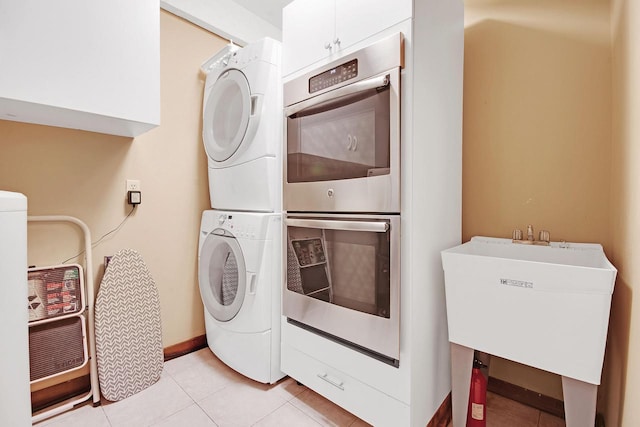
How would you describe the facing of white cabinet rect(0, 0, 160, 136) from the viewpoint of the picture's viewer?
facing the viewer and to the right of the viewer

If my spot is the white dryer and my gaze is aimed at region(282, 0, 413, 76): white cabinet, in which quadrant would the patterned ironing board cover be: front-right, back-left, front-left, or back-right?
back-right

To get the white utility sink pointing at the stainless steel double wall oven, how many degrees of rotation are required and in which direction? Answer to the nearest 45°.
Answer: approximately 45° to its right

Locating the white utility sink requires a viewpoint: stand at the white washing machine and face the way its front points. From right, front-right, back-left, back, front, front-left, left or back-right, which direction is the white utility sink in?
left

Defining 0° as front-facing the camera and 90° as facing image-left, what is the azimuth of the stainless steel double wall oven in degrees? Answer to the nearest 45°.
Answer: approximately 45°

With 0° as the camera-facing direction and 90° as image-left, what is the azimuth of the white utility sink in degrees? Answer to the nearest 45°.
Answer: approximately 45°

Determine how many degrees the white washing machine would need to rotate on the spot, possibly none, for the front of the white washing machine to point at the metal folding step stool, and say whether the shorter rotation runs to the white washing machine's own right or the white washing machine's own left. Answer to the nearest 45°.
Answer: approximately 45° to the white washing machine's own right

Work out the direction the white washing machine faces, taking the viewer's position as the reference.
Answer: facing the viewer and to the left of the viewer

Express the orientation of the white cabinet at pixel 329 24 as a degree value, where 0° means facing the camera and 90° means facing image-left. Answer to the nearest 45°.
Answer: approximately 45°

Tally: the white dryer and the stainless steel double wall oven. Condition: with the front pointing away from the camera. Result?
0
